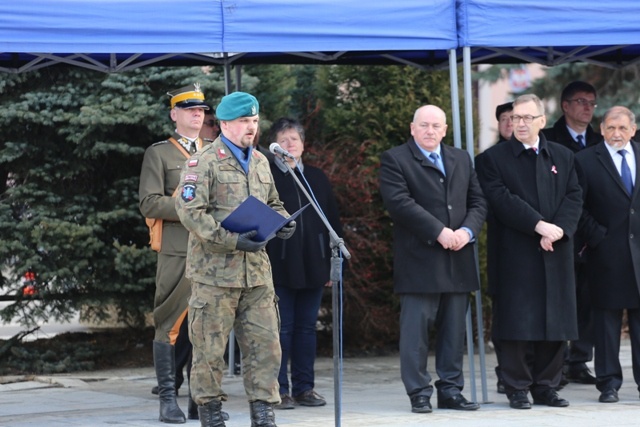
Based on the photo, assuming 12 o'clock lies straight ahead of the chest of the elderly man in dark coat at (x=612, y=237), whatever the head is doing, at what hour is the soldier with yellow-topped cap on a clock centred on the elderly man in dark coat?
The soldier with yellow-topped cap is roughly at 2 o'clock from the elderly man in dark coat.

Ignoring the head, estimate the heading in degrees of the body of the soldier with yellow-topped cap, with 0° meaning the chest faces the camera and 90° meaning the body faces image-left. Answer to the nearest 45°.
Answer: approximately 315°

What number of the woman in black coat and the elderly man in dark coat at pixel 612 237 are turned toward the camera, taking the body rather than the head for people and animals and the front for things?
2

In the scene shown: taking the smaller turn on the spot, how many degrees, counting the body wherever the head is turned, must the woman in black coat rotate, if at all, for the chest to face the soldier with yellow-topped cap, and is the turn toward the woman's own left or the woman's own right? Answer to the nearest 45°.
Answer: approximately 45° to the woman's own right

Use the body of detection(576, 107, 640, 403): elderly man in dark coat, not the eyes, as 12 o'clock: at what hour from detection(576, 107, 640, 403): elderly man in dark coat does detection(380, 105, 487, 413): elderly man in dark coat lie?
detection(380, 105, 487, 413): elderly man in dark coat is roughly at 2 o'clock from detection(576, 107, 640, 403): elderly man in dark coat.

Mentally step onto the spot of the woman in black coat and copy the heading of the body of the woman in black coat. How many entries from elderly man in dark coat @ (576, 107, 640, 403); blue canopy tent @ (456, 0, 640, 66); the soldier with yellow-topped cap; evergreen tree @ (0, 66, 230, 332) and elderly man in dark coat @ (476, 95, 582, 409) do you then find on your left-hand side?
3

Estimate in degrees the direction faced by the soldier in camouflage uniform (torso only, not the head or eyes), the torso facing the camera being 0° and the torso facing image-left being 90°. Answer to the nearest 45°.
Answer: approximately 315°

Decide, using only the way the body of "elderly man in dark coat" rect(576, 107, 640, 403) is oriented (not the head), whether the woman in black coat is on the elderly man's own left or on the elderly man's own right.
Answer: on the elderly man's own right
